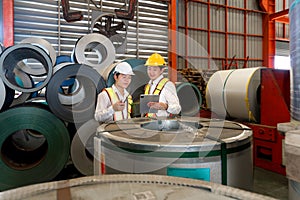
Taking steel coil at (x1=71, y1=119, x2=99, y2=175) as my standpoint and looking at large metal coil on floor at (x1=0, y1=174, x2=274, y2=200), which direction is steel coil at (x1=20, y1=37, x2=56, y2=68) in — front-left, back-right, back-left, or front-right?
back-right

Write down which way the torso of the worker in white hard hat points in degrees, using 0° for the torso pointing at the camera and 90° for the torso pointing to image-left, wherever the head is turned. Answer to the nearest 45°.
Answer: approximately 315°

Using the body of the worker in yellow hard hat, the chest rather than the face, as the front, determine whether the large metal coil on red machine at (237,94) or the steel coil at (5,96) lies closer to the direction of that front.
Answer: the steel coil

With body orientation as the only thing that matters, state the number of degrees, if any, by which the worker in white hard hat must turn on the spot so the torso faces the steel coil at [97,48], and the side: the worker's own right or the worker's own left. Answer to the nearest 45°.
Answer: approximately 135° to the worker's own left

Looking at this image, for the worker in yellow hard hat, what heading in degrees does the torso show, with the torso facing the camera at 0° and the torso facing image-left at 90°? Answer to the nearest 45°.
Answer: approximately 45°

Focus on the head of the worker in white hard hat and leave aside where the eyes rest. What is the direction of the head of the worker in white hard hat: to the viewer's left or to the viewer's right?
to the viewer's right
